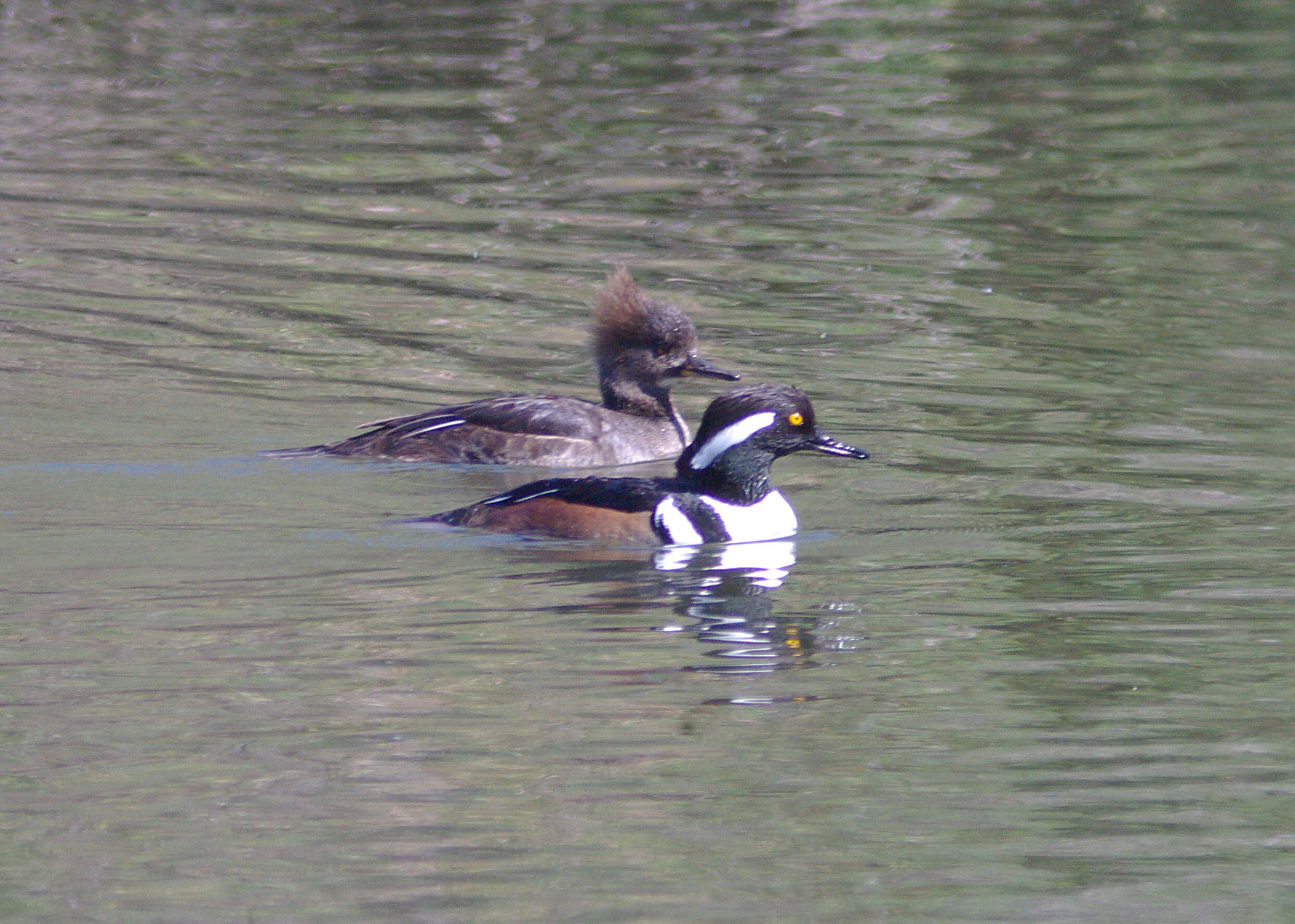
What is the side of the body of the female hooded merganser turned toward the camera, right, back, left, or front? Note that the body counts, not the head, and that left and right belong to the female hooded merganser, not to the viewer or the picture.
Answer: right

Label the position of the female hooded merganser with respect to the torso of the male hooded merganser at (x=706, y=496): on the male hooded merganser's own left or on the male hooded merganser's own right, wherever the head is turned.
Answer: on the male hooded merganser's own left

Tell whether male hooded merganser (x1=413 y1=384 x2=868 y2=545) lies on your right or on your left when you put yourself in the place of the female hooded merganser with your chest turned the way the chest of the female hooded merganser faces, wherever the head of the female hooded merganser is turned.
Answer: on your right

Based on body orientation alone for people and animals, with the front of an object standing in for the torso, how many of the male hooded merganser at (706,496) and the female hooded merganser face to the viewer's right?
2

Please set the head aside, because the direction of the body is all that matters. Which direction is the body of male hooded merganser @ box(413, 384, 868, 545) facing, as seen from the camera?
to the viewer's right
